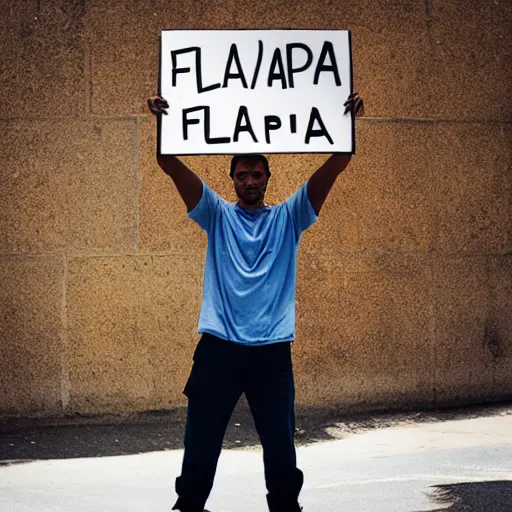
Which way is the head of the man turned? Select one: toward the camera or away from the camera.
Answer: toward the camera

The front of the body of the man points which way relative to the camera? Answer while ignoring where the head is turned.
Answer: toward the camera
